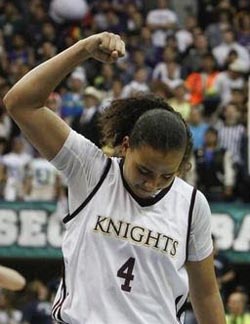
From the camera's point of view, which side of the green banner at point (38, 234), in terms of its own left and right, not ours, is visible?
front

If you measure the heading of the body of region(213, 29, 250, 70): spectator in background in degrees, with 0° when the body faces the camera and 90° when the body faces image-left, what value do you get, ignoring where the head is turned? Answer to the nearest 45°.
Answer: approximately 0°

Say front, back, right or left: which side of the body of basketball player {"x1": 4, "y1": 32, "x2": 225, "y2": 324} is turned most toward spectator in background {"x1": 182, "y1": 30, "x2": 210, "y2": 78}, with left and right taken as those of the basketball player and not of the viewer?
back

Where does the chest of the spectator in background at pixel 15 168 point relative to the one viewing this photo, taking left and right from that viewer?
facing the viewer

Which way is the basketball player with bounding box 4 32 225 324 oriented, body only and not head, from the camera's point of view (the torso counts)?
toward the camera

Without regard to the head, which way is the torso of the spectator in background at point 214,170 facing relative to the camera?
toward the camera

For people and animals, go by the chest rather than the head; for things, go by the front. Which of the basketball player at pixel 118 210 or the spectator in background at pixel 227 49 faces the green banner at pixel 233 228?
the spectator in background

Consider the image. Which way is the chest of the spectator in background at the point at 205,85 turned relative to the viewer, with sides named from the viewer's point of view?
facing the viewer

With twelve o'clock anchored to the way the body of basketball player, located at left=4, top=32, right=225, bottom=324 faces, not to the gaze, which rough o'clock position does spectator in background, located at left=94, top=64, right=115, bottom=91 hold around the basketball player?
The spectator in background is roughly at 6 o'clock from the basketball player.

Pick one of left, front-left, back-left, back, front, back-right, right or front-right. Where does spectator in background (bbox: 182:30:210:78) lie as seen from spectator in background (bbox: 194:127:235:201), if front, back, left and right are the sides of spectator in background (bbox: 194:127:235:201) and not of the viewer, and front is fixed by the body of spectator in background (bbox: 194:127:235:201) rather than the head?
back

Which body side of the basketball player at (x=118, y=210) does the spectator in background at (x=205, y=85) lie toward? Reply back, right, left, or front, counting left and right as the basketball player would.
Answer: back
